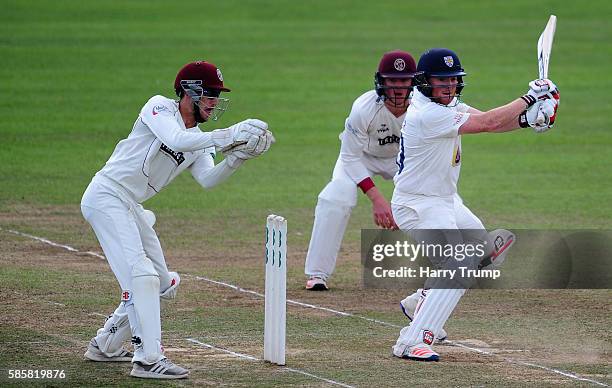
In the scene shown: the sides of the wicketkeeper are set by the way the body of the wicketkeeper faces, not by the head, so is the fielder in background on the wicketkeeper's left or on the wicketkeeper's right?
on the wicketkeeper's left

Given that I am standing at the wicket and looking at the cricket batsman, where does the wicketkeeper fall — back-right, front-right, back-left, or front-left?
back-left

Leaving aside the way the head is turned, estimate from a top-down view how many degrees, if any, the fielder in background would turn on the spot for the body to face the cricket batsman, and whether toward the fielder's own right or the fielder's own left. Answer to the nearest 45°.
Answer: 0° — they already face them

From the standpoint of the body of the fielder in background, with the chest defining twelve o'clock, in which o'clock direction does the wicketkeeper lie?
The wicketkeeper is roughly at 1 o'clock from the fielder in background.

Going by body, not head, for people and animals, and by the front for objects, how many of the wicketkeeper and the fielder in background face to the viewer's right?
1

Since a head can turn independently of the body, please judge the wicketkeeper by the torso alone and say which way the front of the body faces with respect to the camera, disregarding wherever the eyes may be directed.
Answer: to the viewer's right

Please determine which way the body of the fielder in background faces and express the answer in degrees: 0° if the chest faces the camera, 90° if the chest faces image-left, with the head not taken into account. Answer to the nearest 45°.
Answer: approximately 0°

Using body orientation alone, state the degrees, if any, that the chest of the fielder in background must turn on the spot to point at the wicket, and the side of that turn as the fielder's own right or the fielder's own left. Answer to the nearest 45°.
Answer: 0° — they already face it

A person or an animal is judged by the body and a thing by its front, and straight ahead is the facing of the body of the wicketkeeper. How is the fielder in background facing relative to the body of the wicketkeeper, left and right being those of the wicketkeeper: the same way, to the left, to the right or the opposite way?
to the right
